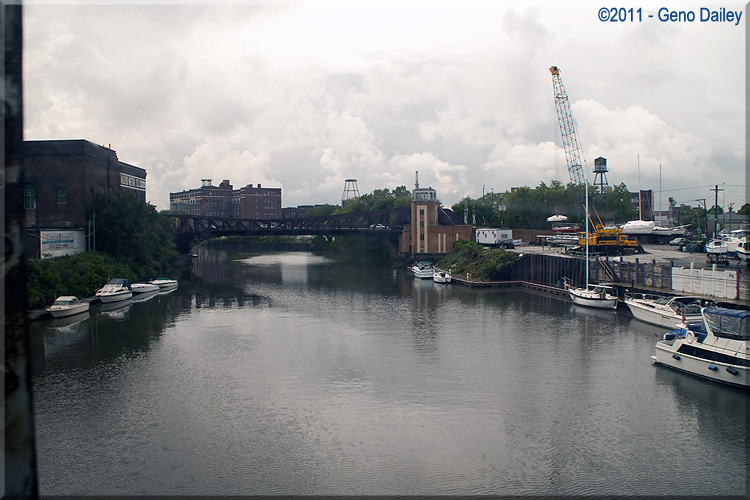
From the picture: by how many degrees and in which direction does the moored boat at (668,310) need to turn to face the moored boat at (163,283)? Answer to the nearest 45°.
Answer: approximately 45° to its left

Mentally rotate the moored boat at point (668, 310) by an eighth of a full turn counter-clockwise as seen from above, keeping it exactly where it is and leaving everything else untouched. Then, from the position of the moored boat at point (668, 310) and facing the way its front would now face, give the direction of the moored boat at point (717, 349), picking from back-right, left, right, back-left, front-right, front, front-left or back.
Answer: left

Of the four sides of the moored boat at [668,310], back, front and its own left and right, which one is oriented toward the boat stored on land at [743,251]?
right

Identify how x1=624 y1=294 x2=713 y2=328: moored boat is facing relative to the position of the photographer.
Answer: facing away from the viewer and to the left of the viewer

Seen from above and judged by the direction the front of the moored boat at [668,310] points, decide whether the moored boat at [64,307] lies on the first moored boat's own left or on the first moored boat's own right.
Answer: on the first moored boat's own left

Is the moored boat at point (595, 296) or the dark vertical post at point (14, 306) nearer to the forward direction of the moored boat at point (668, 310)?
the moored boat

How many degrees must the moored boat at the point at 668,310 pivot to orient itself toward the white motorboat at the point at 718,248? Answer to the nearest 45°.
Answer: approximately 45° to its right

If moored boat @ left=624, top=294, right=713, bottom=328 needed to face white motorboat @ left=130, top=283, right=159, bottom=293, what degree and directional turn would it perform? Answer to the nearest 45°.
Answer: approximately 45° to its left

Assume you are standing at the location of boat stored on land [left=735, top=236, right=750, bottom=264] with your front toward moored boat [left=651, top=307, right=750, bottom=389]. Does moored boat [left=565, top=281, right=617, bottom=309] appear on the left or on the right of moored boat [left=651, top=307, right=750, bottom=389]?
right

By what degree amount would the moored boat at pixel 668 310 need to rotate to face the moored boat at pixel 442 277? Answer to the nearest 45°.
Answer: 0° — it already faces it

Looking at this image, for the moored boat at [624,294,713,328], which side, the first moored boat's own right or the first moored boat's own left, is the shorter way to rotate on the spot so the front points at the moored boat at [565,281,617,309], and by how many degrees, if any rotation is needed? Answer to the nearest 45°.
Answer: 0° — it already faces it

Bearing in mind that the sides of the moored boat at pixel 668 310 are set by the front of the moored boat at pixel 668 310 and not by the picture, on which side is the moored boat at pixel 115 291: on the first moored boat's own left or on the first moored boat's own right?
on the first moored boat's own left
